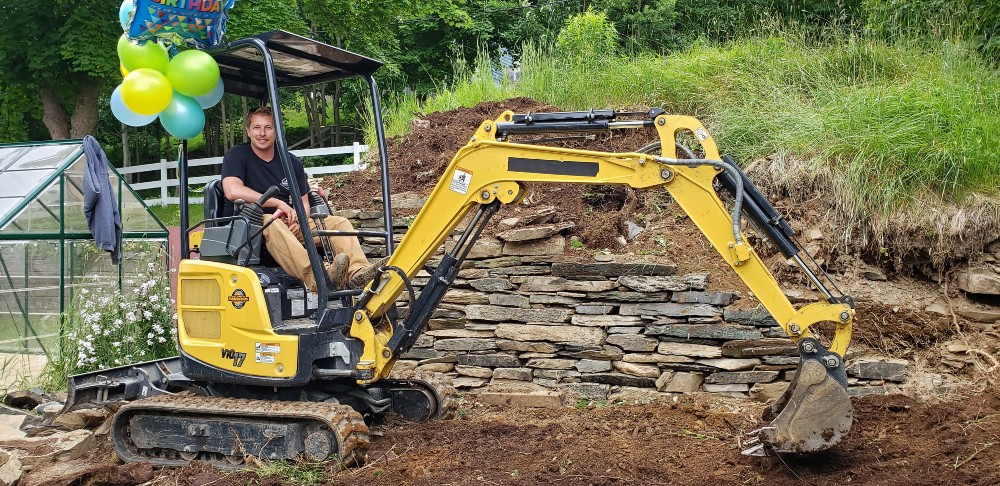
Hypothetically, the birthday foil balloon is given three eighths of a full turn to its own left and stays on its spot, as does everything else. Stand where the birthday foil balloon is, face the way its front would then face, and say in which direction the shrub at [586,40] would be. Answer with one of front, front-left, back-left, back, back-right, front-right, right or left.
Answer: front

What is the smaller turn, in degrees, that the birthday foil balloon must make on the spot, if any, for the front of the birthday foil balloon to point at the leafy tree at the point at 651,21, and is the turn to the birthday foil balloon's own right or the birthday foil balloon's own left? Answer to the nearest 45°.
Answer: approximately 135° to the birthday foil balloon's own left

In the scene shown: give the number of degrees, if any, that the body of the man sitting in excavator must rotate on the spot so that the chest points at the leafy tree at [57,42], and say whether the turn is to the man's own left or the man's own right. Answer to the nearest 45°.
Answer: approximately 135° to the man's own left

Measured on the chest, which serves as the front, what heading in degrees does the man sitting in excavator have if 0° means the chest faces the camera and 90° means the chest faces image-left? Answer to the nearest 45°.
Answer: approximately 315°

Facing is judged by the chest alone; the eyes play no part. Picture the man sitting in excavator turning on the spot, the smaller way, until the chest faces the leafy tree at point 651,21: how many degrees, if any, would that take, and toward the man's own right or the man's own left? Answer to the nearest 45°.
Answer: approximately 90° to the man's own left

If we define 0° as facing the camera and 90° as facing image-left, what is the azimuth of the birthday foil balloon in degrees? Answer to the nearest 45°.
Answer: approximately 0°

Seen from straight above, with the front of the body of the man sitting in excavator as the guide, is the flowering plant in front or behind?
behind

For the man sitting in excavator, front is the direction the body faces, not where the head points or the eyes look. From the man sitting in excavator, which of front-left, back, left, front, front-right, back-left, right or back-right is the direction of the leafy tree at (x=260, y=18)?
back-left
